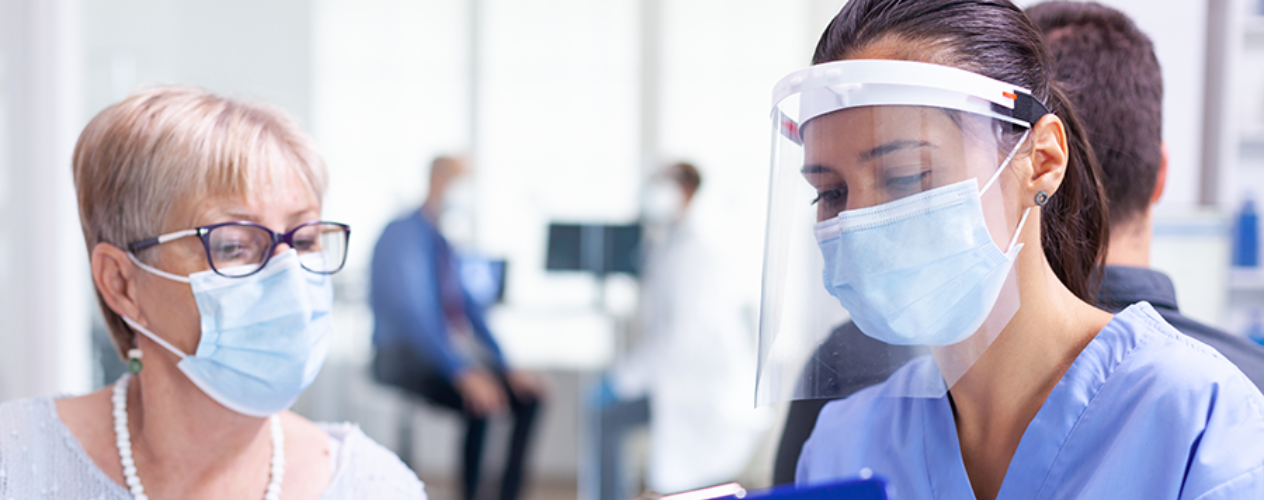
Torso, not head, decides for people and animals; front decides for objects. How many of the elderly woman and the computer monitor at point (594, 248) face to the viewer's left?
0

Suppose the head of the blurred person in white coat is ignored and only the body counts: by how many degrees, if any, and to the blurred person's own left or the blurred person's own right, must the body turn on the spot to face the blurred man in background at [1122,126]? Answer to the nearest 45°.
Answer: approximately 90° to the blurred person's own left

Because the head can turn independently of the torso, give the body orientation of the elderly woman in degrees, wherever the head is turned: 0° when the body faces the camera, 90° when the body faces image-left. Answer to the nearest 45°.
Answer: approximately 315°

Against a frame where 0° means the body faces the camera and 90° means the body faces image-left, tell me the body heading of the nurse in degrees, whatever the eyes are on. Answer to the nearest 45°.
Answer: approximately 45°

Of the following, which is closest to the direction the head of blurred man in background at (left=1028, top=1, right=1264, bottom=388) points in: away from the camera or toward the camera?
away from the camera

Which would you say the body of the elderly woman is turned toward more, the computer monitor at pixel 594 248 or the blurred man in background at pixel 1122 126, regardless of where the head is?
the blurred man in background

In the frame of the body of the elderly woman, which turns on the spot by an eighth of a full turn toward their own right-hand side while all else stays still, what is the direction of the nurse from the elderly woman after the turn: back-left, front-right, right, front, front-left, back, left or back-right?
front-left

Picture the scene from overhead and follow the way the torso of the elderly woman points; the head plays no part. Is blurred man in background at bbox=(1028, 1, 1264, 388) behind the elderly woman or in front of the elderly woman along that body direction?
in front

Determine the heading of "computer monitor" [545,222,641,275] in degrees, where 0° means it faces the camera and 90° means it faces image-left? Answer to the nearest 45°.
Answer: approximately 0°

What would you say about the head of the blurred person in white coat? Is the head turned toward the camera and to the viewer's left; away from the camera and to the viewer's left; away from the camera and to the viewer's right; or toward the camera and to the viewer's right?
toward the camera and to the viewer's left
